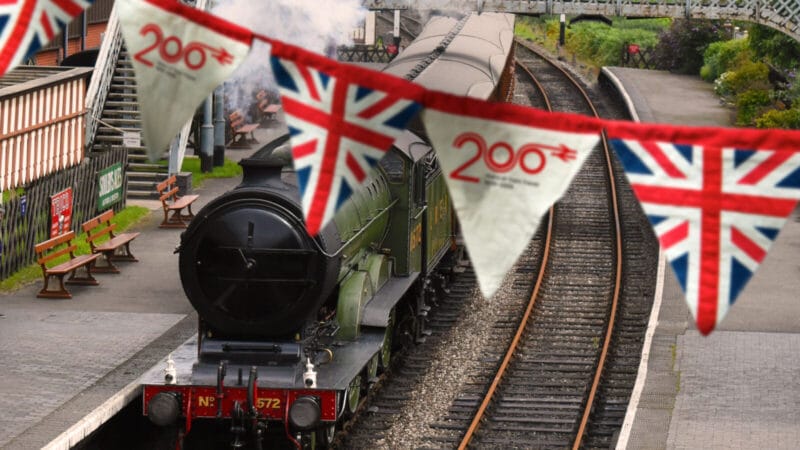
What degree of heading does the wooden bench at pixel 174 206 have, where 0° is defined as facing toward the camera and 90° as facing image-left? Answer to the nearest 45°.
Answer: approximately 315°

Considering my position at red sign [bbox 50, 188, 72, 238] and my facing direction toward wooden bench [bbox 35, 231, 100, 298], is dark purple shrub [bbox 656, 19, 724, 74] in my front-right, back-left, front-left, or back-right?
back-left

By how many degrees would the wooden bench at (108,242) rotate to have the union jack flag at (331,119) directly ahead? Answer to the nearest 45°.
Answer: approximately 45° to its right

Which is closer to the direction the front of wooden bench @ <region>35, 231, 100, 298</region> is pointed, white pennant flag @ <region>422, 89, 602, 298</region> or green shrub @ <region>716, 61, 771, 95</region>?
the white pennant flag

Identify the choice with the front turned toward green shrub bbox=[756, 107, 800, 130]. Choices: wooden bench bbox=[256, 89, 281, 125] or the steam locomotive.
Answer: the wooden bench

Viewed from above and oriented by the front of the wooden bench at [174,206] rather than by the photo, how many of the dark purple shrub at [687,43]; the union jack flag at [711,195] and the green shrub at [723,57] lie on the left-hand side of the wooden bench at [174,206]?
2

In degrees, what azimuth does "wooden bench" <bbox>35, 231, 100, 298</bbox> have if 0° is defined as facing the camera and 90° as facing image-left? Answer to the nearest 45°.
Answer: approximately 315°

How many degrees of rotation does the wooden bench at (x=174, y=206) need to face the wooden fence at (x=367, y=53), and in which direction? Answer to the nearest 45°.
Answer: approximately 135° to its left

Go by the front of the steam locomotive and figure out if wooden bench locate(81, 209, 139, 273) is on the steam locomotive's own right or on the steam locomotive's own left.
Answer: on the steam locomotive's own right

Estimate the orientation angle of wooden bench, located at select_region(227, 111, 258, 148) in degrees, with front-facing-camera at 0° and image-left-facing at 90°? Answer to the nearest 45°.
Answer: approximately 315°

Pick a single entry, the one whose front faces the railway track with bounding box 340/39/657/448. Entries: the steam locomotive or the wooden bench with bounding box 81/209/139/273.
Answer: the wooden bench

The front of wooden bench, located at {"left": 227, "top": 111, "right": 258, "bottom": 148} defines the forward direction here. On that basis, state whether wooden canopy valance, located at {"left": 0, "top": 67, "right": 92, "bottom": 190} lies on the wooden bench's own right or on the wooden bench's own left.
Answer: on the wooden bench's own right

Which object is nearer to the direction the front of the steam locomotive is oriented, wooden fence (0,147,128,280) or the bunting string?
the bunting string
